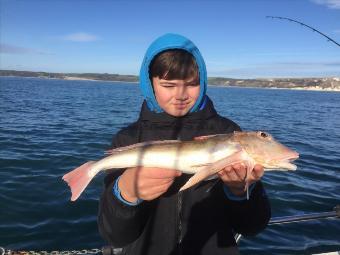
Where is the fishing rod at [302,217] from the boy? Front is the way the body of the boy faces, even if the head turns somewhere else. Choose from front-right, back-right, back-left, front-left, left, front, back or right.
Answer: back-left

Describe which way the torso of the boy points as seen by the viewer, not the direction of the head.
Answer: toward the camera
